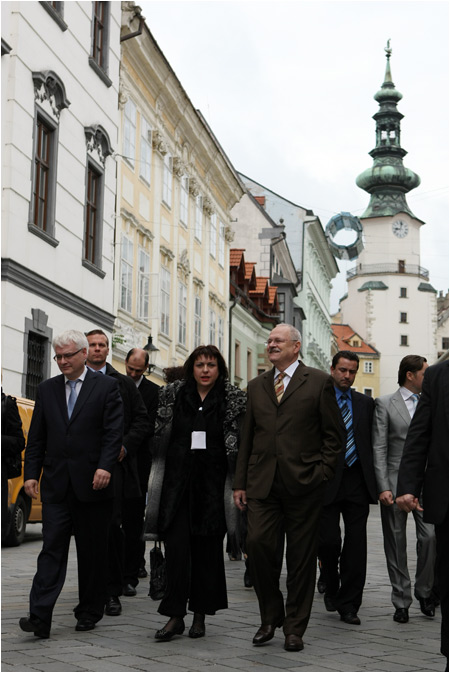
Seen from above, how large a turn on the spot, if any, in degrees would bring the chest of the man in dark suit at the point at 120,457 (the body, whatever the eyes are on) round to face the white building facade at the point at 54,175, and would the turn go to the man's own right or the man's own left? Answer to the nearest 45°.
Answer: approximately 180°

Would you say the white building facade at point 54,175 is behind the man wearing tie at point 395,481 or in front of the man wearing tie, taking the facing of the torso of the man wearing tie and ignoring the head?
behind

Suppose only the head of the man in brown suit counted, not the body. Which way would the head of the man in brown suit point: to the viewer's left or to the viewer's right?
to the viewer's left

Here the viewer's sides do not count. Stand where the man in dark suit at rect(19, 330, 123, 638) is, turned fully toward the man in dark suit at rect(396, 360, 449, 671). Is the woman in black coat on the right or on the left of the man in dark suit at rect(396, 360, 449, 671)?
left

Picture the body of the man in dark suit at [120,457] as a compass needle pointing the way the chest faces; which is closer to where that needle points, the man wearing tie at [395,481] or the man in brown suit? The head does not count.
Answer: the man in brown suit

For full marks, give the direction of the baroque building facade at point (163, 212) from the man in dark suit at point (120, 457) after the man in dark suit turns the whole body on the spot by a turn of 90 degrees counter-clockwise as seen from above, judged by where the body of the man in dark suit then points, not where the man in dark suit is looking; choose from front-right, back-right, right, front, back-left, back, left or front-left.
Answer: left

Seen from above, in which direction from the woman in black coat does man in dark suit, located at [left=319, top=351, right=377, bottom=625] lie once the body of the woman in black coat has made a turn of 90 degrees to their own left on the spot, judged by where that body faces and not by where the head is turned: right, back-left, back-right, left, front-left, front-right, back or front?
front-left

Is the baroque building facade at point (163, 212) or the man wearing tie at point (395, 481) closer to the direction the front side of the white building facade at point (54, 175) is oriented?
the man wearing tie

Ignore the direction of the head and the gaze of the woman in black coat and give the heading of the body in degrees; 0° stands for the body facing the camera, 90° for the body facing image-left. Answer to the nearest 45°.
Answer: approximately 0°

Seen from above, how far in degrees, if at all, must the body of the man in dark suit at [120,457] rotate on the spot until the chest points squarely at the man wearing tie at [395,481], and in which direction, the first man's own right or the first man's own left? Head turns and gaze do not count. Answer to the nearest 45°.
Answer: approximately 90° to the first man's own left

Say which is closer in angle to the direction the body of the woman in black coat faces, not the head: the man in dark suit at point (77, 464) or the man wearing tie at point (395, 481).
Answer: the man in dark suit

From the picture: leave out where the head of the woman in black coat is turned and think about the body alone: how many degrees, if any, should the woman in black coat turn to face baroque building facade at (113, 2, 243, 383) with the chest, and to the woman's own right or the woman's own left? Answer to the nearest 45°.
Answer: approximately 180°

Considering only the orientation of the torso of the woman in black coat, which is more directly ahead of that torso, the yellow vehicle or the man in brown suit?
the man in brown suit
